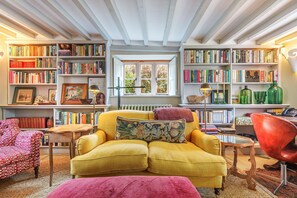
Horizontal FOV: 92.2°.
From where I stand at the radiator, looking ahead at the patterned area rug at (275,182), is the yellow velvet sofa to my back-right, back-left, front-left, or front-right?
front-right

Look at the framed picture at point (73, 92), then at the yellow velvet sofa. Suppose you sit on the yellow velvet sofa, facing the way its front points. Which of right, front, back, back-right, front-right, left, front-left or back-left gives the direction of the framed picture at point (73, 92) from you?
back-right

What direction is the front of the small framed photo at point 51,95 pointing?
toward the camera

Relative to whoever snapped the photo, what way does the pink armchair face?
facing the viewer and to the right of the viewer

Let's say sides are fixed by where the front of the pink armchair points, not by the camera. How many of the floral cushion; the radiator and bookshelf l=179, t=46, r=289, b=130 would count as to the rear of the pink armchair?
0

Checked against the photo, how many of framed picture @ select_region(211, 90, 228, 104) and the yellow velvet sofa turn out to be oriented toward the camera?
2

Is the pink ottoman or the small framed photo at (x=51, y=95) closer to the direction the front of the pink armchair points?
the pink ottoman

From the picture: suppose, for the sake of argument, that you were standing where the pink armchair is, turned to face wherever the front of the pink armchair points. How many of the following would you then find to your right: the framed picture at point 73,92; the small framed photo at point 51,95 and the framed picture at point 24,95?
0

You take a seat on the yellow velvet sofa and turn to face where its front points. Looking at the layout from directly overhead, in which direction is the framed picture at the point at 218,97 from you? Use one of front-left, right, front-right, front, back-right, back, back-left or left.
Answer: back-left

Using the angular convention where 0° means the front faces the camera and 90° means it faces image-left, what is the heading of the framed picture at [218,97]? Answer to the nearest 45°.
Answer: approximately 0°

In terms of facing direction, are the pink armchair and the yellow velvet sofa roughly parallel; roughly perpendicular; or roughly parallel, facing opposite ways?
roughly perpendicular

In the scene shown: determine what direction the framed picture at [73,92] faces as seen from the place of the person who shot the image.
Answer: facing the viewer

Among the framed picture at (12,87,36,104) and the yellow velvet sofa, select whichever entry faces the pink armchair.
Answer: the framed picture

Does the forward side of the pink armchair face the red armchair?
yes

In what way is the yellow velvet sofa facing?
toward the camera

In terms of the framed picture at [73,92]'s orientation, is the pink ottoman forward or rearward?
forward

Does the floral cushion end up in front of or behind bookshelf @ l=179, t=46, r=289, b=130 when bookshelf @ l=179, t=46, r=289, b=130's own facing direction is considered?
in front

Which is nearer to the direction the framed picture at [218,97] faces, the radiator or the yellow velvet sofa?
the yellow velvet sofa

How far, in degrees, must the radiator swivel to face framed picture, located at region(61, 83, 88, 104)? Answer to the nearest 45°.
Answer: approximately 90° to its right

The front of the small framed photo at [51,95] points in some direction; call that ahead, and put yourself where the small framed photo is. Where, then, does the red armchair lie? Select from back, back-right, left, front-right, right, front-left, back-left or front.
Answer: front-left

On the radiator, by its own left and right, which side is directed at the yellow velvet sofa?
front

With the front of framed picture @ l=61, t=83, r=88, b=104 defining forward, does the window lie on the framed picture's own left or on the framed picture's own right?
on the framed picture's own left
